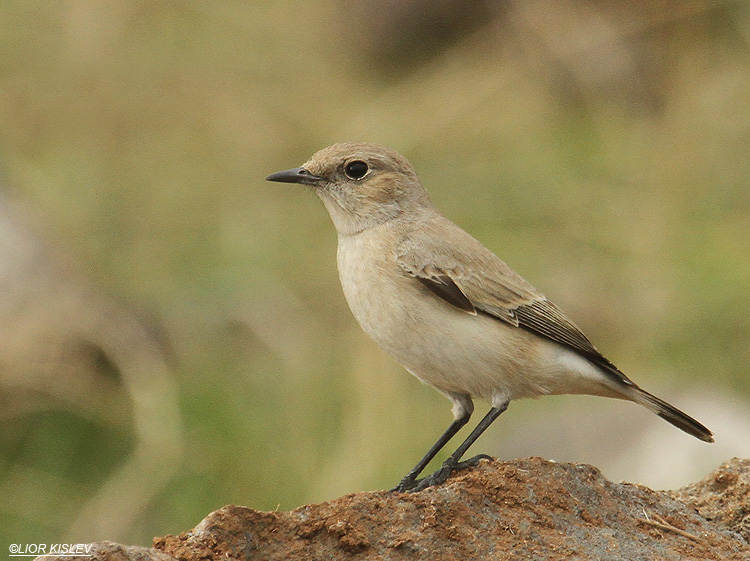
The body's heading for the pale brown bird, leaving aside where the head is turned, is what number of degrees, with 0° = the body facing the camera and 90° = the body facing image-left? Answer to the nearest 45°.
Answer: approximately 90°
